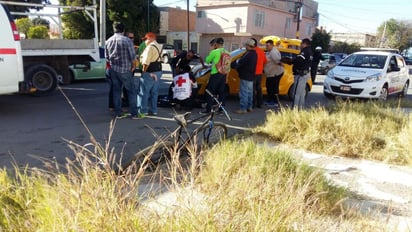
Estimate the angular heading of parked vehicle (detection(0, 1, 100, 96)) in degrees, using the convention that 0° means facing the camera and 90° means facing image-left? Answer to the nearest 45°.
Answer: approximately 90°

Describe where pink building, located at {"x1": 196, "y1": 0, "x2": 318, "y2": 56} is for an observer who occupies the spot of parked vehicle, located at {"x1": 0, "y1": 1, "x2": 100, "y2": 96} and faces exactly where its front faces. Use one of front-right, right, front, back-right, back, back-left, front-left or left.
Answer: back-right

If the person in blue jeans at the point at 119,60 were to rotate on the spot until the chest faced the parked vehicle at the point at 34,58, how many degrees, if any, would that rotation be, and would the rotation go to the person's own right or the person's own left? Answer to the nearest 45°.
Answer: approximately 45° to the person's own left

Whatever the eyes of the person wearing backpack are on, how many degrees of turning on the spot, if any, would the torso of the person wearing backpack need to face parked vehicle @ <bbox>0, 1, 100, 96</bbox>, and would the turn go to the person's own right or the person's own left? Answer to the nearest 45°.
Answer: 0° — they already face it

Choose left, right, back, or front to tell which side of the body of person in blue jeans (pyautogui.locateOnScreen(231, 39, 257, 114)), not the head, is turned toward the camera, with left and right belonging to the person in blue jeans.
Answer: left

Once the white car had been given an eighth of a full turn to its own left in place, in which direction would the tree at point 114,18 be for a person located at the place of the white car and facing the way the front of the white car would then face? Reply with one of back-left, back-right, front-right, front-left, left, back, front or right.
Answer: back-right

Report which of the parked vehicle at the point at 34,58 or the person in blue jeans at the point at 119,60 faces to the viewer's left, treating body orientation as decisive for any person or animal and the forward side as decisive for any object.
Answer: the parked vehicle

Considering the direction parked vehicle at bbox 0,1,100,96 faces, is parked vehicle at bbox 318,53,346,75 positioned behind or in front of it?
behind

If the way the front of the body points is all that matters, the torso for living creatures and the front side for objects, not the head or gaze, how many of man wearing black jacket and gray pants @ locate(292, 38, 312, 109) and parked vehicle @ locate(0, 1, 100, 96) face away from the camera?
0

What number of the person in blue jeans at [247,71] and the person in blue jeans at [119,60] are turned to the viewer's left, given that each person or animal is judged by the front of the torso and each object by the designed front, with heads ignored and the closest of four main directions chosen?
1
